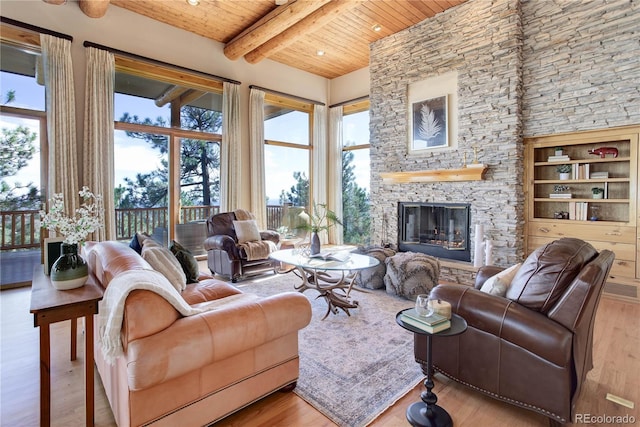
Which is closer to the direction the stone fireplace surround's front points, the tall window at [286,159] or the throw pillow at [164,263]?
the throw pillow

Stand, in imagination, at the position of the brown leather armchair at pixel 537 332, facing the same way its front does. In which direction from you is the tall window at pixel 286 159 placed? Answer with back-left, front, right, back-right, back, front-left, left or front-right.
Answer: front

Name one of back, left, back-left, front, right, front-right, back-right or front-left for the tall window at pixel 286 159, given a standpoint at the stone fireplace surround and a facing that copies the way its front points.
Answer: front-right

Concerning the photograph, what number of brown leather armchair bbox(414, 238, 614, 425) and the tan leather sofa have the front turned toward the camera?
0

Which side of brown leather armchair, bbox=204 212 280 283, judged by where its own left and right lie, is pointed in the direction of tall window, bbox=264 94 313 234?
left

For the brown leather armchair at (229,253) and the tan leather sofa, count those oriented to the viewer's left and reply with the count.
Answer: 0

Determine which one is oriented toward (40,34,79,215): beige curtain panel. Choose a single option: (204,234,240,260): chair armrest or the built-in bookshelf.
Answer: the built-in bookshelf

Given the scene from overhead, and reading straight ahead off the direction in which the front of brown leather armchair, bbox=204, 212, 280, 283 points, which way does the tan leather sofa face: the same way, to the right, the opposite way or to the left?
to the left

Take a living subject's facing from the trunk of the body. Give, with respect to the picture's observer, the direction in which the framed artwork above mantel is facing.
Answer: facing the viewer and to the left of the viewer

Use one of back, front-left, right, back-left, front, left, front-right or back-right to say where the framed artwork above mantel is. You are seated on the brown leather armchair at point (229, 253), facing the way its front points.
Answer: front-left

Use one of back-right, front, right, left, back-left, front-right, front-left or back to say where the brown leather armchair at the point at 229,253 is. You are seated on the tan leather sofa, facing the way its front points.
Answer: front-left

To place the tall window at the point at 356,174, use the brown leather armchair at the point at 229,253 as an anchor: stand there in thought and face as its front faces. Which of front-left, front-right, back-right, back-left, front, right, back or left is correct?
left

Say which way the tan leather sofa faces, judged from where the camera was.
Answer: facing away from the viewer and to the right of the viewer

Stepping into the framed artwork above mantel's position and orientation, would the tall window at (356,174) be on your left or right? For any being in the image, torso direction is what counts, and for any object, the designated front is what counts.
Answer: on your right

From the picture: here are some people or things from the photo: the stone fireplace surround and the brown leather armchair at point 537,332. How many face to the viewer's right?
0

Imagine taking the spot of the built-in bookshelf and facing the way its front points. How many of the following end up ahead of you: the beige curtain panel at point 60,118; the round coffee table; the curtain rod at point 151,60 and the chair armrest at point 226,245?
4

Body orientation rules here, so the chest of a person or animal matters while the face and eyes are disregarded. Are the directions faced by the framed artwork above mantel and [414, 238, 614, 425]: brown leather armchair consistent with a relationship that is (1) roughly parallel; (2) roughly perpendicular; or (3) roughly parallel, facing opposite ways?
roughly perpendicular
